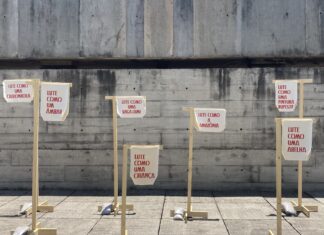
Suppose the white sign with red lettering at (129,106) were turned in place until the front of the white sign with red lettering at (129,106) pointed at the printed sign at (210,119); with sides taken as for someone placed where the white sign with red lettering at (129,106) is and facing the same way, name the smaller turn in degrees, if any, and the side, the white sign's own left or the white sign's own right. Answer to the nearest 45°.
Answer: approximately 45° to the white sign's own left

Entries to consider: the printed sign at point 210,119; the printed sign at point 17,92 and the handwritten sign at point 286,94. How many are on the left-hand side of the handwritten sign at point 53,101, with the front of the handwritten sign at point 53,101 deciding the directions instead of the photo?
2

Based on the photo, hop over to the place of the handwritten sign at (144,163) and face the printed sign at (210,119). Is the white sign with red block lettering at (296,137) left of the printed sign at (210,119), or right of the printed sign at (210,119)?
right

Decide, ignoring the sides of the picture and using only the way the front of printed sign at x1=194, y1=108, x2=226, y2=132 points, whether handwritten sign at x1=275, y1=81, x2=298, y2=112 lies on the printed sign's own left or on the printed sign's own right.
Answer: on the printed sign's own left

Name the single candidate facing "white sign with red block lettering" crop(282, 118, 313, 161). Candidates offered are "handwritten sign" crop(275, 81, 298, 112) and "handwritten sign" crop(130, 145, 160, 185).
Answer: "handwritten sign" crop(275, 81, 298, 112)

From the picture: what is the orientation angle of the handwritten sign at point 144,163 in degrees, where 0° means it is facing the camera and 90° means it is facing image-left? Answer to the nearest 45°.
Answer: approximately 0°

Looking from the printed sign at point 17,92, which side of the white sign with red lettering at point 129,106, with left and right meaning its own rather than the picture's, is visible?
right
